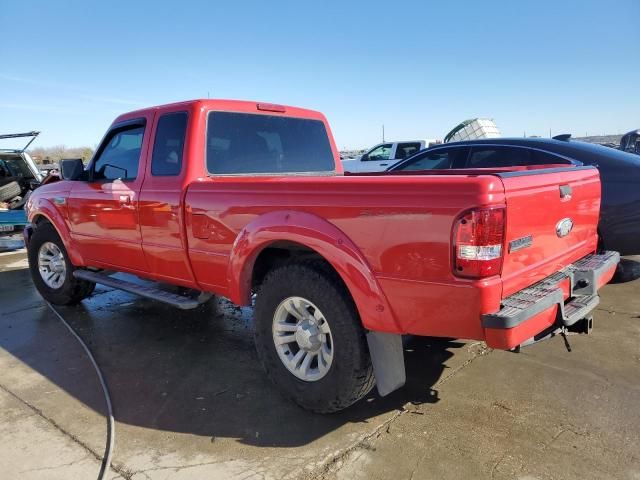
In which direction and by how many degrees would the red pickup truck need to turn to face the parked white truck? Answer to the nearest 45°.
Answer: approximately 45° to its right

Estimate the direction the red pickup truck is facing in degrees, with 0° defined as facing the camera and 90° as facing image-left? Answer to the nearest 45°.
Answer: approximately 135°

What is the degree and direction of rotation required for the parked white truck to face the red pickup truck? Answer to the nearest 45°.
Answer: approximately 90° to its left

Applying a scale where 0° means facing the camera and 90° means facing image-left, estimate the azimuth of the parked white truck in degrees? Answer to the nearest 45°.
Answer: approximately 90°
